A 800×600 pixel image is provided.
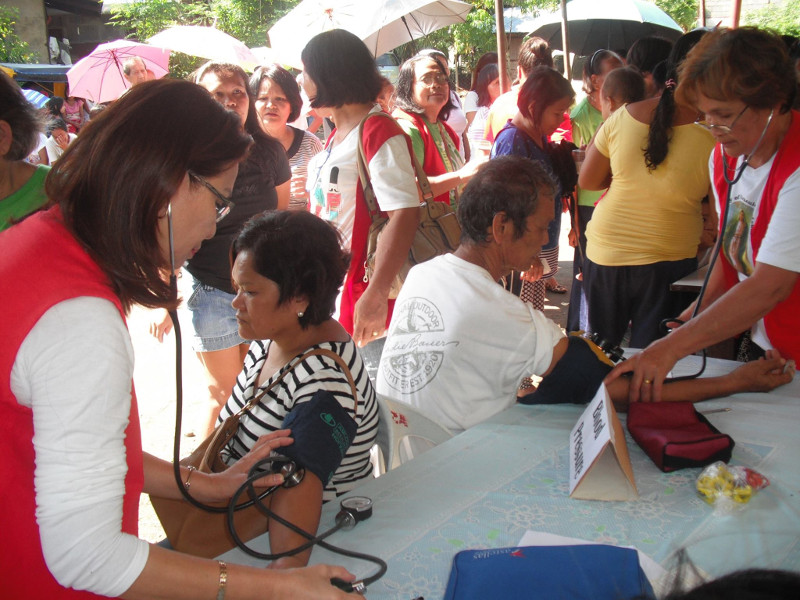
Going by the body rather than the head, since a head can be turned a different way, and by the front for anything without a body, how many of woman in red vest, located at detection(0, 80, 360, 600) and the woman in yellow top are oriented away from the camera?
1

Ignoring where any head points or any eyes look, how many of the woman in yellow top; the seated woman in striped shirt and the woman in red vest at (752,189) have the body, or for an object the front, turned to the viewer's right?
0

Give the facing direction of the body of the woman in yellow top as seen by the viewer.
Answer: away from the camera

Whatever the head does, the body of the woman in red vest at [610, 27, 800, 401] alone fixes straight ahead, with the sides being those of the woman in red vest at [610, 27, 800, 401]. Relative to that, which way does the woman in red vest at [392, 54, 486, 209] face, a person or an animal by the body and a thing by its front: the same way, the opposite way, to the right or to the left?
to the left

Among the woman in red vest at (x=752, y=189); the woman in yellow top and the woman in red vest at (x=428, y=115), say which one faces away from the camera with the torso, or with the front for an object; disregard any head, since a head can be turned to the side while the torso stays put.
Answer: the woman in yellow top

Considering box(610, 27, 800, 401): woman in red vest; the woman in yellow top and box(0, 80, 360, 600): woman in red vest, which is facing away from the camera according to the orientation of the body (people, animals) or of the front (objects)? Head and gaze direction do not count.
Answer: the woman in yellow top

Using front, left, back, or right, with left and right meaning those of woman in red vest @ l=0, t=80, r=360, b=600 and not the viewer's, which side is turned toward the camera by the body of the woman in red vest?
right

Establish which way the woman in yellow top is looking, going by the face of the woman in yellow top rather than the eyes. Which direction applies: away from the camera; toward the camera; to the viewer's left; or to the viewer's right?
away from the camera

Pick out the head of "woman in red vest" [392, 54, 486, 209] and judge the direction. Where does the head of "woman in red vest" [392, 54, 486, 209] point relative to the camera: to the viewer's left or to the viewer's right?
to the viewer's right

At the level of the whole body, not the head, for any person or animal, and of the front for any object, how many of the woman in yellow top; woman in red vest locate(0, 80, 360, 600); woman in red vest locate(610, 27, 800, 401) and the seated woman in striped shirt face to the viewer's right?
1

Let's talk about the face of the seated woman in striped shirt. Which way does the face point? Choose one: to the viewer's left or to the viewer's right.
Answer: to the viewer's left

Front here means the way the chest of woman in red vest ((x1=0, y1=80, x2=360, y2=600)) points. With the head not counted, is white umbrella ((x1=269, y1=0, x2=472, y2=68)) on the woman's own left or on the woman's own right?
on the woman's own left

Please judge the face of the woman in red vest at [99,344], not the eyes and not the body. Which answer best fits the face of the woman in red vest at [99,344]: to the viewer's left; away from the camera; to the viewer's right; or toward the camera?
to the viewer's right

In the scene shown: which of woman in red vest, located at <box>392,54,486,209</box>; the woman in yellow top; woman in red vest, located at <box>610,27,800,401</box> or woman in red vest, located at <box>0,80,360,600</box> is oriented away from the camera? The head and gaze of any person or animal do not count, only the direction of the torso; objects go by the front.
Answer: the woman in yellow top

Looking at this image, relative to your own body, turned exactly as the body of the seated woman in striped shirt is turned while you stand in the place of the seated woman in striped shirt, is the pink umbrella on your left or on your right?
on your right

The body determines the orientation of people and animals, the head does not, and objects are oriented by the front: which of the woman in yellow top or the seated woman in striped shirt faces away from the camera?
the woman in yellow top

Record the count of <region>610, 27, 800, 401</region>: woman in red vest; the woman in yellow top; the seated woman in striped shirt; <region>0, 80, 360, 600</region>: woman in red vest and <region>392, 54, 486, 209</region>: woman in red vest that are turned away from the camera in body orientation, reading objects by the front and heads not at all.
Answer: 1

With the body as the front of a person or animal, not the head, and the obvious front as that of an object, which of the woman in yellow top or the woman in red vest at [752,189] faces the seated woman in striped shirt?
the woman in red vest
